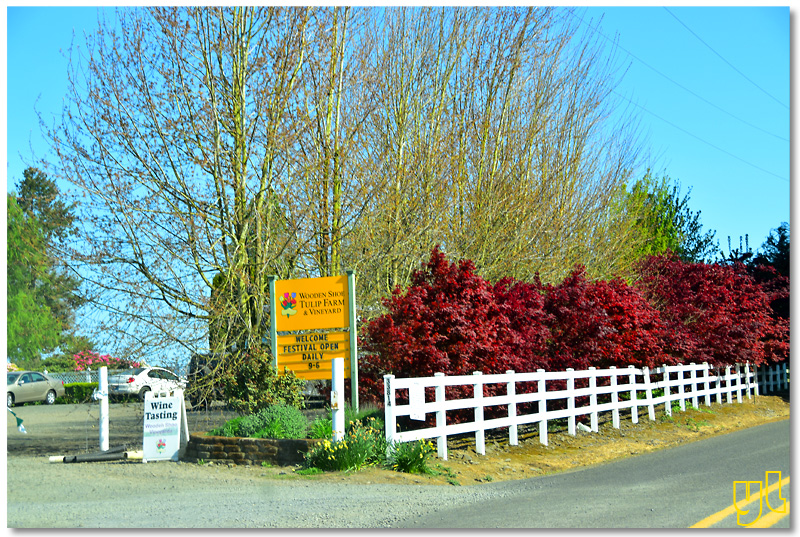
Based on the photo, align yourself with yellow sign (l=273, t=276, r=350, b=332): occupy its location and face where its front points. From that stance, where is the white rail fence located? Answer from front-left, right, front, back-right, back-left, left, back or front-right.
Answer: left

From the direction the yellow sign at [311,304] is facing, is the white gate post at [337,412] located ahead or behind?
ahead

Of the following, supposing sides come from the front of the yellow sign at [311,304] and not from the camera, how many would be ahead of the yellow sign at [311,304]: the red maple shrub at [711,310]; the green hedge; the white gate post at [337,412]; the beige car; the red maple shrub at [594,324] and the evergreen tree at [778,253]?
1

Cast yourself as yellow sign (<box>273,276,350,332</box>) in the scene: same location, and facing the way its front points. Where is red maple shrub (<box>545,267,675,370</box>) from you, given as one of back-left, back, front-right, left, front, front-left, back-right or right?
back-left

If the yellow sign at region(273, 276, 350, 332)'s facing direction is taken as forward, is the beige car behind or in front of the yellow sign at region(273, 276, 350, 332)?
behind

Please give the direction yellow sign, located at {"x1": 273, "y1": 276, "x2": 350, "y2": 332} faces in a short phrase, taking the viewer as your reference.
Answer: facing the viewer

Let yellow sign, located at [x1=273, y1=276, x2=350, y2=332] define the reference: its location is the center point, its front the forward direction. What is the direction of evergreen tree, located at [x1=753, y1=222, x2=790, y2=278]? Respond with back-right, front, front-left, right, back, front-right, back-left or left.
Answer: back-left

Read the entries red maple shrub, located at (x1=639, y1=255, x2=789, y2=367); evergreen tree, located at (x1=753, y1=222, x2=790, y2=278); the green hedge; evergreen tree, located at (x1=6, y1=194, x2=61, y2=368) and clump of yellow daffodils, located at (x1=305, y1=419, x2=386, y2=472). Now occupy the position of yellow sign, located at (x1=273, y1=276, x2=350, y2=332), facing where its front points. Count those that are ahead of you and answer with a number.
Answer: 1

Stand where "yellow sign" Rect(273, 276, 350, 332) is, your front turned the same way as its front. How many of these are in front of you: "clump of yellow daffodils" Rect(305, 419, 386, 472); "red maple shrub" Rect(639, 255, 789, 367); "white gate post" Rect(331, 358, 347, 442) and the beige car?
2

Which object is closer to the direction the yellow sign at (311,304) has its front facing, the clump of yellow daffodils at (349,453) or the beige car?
the clump of yellow daffodils

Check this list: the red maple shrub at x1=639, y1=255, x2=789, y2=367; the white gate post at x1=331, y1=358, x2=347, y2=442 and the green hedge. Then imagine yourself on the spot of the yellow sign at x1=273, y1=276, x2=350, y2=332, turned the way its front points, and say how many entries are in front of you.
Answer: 1
